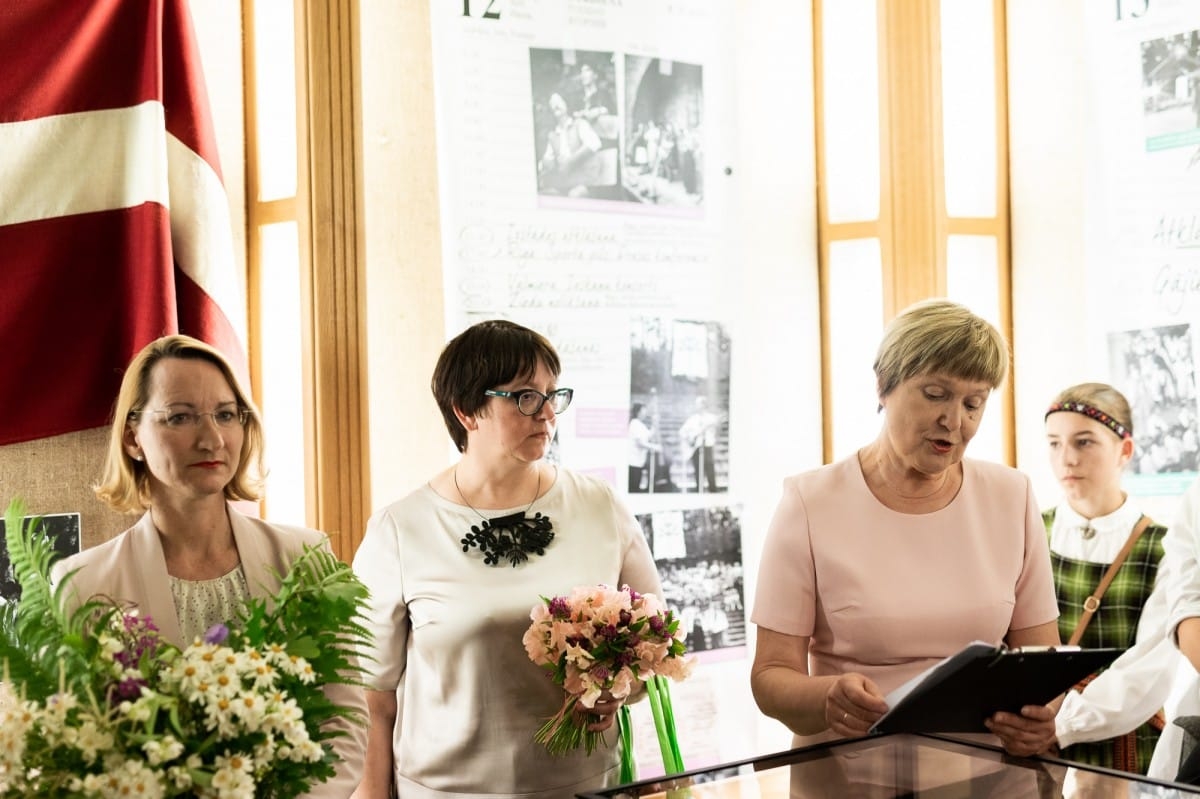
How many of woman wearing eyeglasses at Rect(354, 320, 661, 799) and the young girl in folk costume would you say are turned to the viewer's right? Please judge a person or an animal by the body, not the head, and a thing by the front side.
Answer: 0

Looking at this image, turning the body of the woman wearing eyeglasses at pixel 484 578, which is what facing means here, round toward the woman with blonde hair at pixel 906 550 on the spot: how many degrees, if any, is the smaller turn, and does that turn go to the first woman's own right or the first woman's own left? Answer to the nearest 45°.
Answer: approximately 90° to the first woman's own left

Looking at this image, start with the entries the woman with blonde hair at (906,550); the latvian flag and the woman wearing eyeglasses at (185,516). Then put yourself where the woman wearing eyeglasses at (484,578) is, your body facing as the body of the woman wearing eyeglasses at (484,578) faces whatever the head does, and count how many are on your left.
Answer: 1

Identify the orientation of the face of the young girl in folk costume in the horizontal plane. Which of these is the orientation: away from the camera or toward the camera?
toward the camera

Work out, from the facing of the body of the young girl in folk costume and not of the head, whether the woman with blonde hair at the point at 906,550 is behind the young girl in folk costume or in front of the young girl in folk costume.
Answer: in front

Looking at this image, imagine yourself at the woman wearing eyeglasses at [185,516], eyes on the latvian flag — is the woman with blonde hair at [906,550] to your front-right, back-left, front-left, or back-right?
back-right

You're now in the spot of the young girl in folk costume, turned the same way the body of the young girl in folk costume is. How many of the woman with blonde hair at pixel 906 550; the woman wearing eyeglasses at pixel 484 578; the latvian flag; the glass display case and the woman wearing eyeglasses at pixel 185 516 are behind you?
0

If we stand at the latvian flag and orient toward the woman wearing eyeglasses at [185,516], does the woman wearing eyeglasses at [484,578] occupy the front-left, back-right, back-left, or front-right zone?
front-left

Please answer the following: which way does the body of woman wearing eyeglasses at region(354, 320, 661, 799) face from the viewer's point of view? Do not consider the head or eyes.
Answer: toward the camera

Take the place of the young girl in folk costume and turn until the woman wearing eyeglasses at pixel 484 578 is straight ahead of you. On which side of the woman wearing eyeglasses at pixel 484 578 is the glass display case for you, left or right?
left

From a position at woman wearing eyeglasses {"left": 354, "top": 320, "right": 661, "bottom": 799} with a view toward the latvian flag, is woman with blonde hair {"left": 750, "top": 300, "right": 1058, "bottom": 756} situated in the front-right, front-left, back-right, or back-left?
back-right

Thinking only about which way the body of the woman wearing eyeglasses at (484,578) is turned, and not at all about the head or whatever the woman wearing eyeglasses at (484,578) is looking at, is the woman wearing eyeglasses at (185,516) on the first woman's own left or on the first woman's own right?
on the first woman's own right

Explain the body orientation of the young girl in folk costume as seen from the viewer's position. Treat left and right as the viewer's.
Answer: facing the viewer and to the left of the viewer

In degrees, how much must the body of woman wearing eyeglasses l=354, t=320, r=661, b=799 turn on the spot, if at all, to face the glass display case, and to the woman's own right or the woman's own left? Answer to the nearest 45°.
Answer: approximately 45° to the woman's own left
